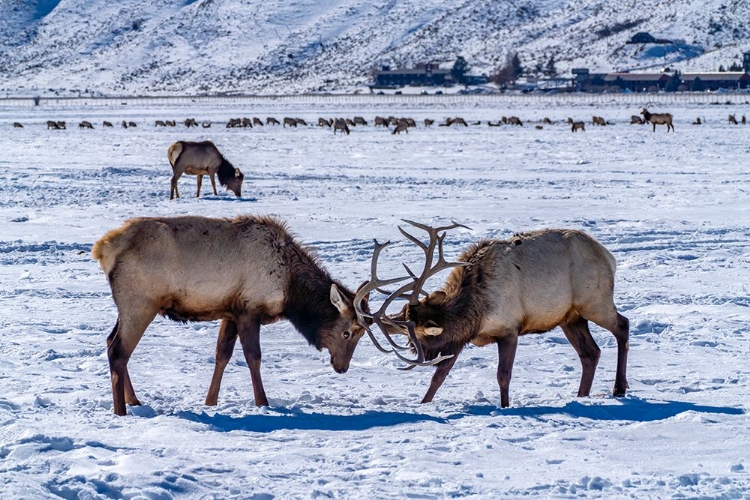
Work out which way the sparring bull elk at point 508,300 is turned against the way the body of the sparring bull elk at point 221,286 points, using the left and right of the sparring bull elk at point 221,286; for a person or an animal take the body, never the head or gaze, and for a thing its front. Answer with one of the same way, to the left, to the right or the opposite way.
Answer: the opposite way

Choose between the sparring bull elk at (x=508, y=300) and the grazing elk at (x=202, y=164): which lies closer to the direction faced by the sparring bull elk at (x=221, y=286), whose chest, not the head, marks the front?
the sparring bull elk

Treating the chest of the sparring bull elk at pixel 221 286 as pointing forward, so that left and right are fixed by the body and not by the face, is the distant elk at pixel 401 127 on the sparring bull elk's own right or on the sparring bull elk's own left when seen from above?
on the sparring bull elk's own left

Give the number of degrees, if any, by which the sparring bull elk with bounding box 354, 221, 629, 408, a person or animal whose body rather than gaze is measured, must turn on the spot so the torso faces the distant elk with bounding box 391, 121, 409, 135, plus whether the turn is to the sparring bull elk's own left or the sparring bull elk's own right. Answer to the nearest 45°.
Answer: approximately 90° to the sparring bull elk's own right

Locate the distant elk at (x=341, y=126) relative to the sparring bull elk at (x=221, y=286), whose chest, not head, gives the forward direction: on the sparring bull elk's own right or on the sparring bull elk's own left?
on the sparring bull elk's own left

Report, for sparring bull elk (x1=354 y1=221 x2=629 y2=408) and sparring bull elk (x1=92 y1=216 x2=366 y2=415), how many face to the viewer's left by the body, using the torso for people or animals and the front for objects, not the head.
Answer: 1

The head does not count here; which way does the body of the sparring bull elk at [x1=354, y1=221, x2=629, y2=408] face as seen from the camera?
to the viewer's left

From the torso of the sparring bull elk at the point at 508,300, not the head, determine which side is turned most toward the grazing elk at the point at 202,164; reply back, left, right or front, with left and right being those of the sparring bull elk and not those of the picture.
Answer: right

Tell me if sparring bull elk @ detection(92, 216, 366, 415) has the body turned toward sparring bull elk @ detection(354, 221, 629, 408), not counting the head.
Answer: yes

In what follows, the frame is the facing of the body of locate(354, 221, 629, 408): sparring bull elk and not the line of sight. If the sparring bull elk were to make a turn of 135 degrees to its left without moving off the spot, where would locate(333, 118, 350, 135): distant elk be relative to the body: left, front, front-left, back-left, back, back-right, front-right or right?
back-left

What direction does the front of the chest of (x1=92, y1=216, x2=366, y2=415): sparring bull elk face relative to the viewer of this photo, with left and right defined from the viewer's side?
facing to the right of the viewer
